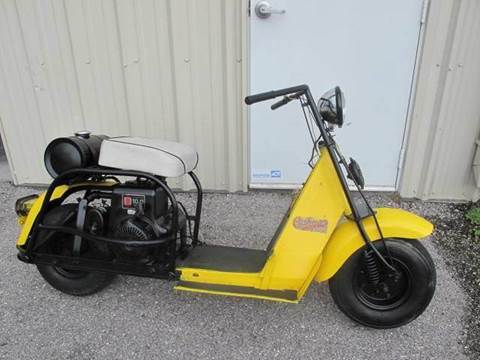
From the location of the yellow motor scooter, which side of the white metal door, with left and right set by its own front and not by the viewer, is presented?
front

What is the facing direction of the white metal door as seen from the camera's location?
facing the viewer

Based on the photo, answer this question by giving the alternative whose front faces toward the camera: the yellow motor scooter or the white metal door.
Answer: the white metal door

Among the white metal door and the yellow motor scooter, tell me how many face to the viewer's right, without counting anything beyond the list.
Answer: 1

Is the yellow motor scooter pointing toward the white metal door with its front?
no

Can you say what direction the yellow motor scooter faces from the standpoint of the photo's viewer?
facing to the right of the viewer

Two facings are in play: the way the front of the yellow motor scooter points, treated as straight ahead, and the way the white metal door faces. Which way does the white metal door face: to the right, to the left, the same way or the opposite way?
to the right
